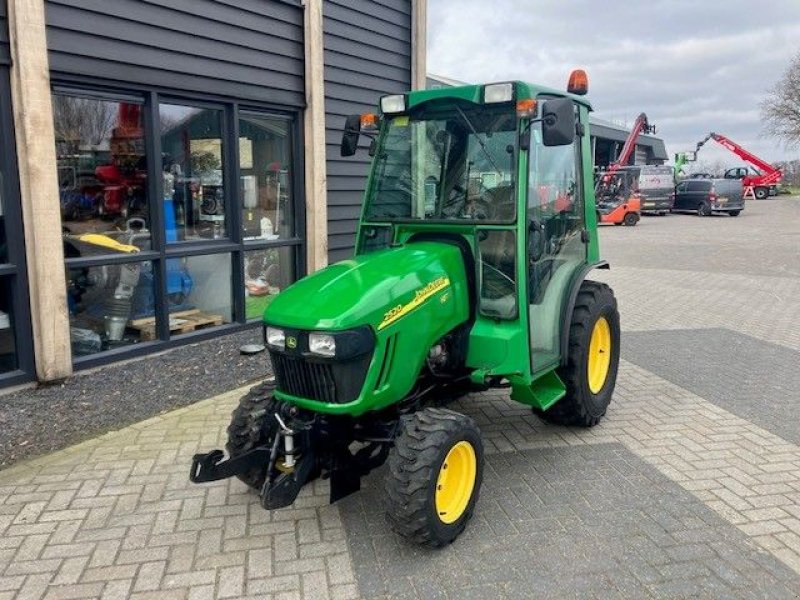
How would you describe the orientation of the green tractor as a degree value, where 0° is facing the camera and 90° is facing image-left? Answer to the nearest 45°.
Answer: approximately 45°

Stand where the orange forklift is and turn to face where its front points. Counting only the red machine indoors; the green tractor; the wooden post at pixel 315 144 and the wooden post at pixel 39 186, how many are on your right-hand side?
0

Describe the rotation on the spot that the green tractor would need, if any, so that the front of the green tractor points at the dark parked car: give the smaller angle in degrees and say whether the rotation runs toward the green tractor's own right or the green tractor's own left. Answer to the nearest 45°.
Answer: approximately 180°

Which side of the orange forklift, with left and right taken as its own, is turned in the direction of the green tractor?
left

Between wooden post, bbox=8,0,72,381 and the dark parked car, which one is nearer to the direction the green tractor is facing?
the wooden post

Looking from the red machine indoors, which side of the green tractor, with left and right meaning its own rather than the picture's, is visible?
right

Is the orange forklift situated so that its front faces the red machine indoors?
no

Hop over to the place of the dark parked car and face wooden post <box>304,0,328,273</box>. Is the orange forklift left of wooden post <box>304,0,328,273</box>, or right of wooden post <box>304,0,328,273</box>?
right

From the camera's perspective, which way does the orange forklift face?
to the viewer's left

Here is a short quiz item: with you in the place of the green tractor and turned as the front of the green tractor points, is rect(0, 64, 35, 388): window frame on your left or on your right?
on your right

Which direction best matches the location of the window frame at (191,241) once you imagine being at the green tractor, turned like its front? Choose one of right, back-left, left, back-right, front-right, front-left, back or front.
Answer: right

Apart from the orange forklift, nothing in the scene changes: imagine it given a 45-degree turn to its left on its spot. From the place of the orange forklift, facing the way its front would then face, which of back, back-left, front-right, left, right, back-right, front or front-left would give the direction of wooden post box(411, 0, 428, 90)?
front-left

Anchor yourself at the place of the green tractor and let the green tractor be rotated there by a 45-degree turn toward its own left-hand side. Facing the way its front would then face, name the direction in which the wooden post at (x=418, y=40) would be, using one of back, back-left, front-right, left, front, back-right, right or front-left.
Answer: back

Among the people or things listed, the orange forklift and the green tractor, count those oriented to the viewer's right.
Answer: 0

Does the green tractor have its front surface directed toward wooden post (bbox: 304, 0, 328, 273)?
no
